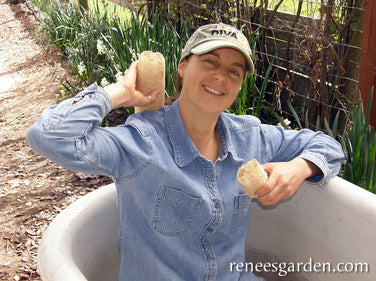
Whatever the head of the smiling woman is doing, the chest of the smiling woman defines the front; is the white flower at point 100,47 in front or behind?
behind

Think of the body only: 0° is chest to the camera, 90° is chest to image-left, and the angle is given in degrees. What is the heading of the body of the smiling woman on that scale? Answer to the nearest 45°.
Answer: approximately 315°

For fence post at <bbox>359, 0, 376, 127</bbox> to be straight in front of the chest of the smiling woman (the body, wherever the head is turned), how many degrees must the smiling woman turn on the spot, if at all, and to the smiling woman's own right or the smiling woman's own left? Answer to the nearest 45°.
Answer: approximately 90° to the smiling woman's own left

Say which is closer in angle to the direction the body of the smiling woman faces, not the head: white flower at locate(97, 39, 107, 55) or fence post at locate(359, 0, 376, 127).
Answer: the fence post
